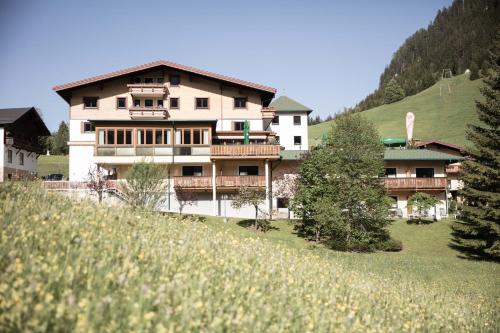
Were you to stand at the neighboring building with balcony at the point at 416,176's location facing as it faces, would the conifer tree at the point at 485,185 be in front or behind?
in front

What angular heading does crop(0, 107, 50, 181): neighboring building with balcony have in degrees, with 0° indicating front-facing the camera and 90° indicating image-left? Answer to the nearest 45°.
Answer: approximately 315°

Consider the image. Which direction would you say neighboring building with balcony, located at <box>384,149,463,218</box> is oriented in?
toward the camera

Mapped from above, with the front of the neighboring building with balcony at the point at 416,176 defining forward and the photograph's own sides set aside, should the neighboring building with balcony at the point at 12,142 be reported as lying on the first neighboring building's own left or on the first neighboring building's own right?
on the first neighboring building's own right

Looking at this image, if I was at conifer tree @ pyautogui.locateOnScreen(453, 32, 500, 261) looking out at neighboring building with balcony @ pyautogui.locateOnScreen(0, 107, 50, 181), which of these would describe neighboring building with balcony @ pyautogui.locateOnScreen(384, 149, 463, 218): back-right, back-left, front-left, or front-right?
front-right

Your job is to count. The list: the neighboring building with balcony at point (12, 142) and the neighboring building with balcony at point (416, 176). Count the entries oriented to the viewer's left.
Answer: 0

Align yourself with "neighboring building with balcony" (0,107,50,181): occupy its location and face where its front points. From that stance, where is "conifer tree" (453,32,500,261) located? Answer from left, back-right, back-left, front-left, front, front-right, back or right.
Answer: front
